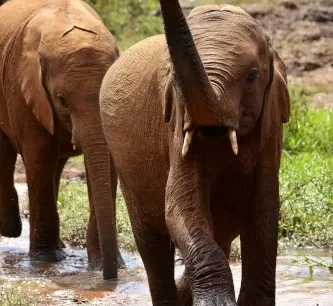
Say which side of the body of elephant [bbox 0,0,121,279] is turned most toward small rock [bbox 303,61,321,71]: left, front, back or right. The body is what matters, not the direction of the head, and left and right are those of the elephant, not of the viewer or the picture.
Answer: left

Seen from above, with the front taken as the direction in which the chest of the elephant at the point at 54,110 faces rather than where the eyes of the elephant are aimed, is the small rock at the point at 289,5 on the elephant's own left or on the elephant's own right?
on the elephant's own left

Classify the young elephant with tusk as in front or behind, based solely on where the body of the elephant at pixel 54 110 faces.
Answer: in front

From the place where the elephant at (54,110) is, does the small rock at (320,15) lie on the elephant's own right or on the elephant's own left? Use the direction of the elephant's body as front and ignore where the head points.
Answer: on the elephant's own left

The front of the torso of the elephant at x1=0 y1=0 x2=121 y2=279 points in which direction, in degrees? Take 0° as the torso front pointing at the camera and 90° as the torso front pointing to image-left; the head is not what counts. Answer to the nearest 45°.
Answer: approximately 315°

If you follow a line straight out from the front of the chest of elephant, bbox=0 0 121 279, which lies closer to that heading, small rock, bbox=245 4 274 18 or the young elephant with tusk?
the young elephant with tusk

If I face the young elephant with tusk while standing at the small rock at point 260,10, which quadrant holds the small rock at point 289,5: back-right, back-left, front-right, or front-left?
back-left

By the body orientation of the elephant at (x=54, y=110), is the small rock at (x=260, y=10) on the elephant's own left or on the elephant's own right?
on the elephant's own left

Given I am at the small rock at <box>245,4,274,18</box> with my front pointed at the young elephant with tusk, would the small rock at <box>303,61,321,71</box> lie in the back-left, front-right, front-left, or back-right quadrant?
front-left
